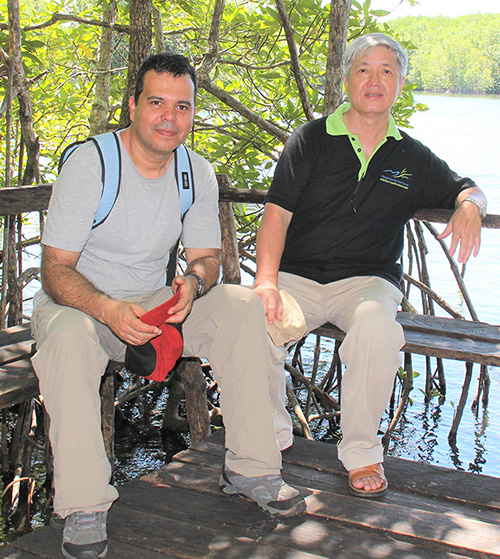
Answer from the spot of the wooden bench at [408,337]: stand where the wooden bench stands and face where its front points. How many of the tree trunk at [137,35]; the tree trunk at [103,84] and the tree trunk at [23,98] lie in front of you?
0

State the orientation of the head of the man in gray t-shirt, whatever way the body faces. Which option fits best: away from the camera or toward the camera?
toward the camera

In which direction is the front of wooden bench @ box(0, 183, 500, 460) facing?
toward the camera

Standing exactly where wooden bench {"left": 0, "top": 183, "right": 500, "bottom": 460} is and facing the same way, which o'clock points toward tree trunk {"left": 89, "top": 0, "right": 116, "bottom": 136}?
The tree trunk is roughly at 5 o'clock from the wooden bench.

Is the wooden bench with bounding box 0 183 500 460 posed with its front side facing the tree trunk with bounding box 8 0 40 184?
no
